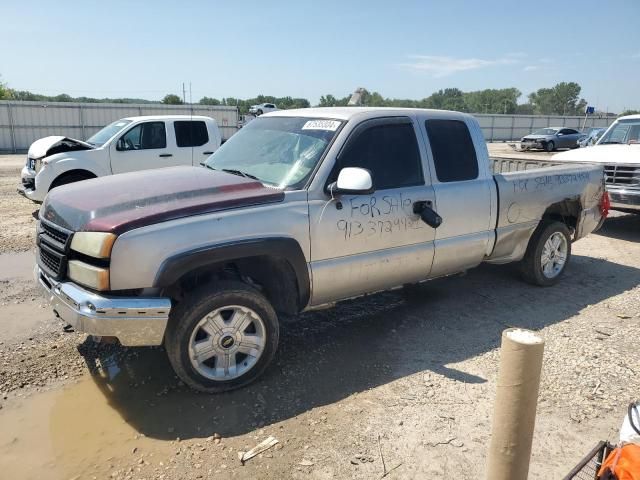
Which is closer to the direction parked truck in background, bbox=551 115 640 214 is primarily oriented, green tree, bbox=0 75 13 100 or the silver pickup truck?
the silver pickup truck

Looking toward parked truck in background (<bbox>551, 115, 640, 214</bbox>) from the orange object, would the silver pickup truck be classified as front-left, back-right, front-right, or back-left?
front-left

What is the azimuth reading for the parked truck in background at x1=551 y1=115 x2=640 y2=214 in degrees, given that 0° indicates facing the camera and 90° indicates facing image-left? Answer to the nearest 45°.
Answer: approximately 45°

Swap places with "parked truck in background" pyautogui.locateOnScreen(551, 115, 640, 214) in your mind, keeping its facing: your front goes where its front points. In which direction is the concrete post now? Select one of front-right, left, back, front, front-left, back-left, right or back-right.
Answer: front-left

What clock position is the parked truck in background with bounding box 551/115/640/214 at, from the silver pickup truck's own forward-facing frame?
The parked truck in background is roughly at 6 o'clock from the silver pickup truck.

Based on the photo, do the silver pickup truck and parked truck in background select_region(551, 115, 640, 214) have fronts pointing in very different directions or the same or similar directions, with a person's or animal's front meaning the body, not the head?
same or similar directions

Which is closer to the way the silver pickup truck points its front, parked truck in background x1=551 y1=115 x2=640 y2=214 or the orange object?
the orange object

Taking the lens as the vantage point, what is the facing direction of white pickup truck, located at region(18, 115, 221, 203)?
facing the viewer and to the left of the viewer

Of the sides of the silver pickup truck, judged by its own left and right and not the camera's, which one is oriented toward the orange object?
left

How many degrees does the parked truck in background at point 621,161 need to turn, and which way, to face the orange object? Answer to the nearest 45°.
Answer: approximately 45° to its left

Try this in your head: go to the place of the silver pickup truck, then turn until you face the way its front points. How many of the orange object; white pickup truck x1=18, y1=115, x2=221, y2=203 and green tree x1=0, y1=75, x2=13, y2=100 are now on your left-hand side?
1

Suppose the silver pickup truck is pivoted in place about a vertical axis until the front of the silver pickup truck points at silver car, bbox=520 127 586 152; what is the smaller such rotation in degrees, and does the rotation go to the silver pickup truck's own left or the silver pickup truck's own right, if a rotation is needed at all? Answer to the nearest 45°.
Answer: approximately 180°

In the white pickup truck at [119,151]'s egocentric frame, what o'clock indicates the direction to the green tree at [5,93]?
The green tree is roughly at 4 o'clock from the white pickup truck.

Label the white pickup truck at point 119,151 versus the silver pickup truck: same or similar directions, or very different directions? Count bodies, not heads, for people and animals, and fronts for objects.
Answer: same or similar directions
